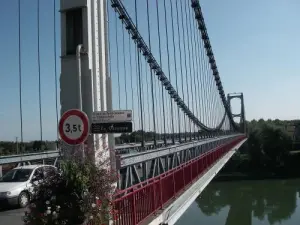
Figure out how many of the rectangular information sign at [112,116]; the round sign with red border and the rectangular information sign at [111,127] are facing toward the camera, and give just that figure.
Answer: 3

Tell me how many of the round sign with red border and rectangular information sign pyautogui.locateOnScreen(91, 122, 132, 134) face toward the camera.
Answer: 2

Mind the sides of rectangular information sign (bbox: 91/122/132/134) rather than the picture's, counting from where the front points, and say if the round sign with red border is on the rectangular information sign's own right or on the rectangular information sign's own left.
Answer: on the rectangular information sign's own right

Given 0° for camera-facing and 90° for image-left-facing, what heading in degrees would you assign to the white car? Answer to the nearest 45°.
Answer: approximately 45°

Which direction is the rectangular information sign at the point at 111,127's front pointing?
toward the camera

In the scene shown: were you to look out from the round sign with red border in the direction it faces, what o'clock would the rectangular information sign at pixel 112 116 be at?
The rectangular information sign is roughly at 8 o'clock from the round sign with red border.

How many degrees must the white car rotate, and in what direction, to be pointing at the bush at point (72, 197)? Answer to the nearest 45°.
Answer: approximately 45° to its left

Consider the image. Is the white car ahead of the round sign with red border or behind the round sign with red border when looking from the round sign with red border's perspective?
behind

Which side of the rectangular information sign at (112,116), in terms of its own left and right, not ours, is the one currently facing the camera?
front

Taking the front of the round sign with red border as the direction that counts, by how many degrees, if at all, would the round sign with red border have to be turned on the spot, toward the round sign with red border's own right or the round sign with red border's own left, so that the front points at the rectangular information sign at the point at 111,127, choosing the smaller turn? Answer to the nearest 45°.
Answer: approximately 135° to the round sign with red border's own left

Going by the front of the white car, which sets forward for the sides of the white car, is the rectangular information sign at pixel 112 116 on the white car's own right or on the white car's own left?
on the white car's own left
